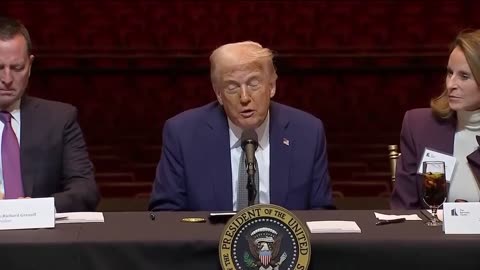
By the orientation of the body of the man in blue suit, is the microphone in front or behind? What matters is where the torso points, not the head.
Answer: in front

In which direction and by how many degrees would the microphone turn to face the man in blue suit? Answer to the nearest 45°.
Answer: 0° — it already faces them

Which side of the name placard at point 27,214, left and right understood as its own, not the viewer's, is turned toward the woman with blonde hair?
left

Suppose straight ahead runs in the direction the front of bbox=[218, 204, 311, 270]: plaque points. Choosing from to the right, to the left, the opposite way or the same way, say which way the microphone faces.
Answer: the opposite way

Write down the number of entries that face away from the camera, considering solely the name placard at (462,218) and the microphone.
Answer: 1

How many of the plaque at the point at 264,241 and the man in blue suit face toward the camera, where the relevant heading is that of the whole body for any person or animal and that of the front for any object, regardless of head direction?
2

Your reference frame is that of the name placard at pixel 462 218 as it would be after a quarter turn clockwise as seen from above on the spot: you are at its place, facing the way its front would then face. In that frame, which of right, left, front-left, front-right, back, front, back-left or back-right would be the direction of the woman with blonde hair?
right

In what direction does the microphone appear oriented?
away from the camera

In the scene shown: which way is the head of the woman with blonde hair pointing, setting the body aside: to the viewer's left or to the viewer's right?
to the viewer's left

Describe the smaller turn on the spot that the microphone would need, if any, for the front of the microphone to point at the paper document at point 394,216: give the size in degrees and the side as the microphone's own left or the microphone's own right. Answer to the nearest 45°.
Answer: approximately 90° to the microphone's own right
